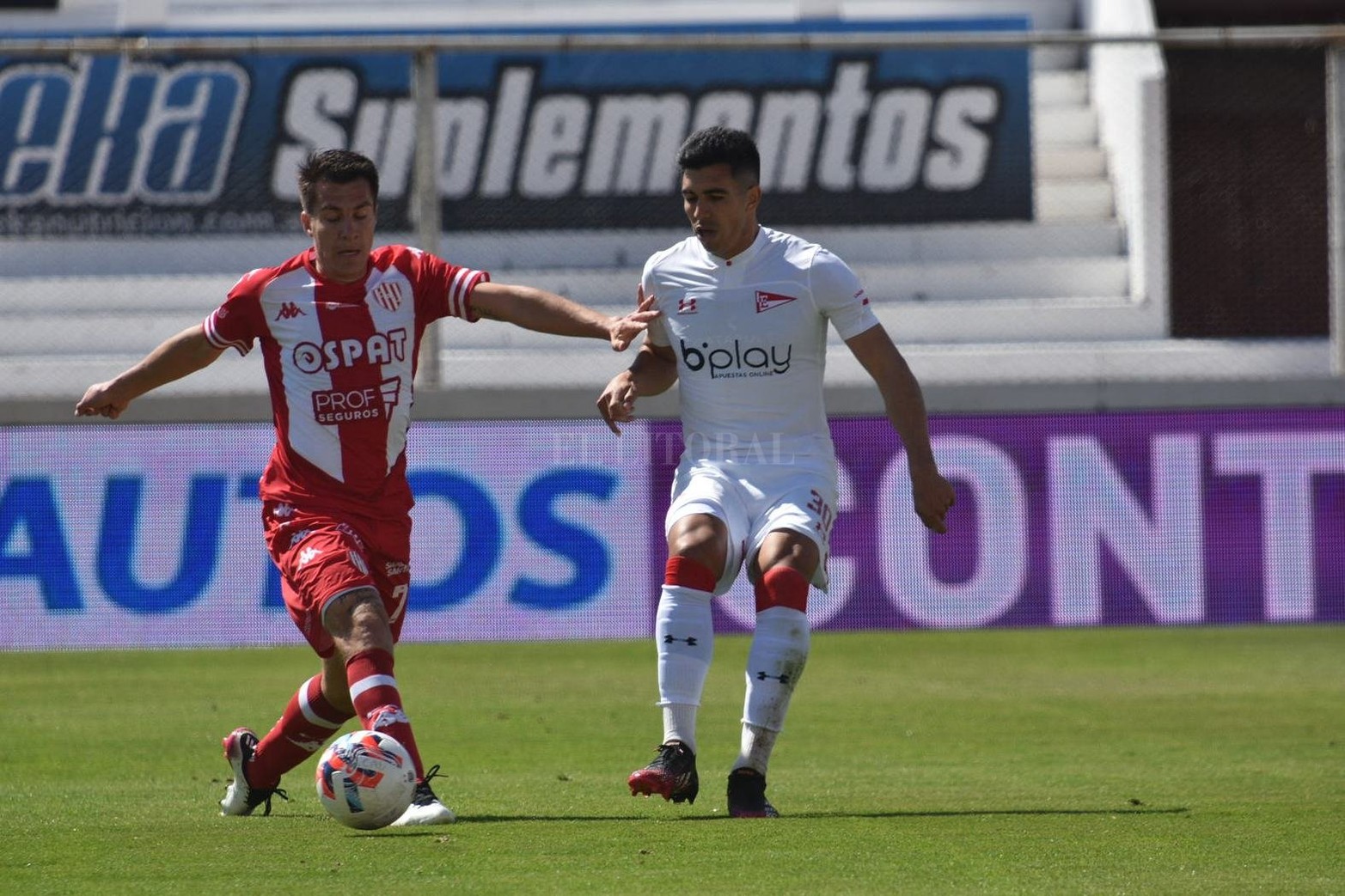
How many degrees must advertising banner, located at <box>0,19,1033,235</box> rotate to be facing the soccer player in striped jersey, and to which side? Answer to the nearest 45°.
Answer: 0° — it already faces them

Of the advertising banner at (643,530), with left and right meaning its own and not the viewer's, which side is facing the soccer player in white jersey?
front

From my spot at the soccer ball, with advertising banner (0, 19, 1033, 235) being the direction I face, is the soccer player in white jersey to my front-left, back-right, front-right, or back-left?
front-right

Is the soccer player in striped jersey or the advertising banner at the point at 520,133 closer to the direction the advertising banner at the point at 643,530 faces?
the soccer player in striped jersey

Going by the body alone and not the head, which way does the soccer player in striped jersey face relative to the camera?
toward the camera

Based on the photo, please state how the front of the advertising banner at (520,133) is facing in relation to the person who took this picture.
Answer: facing the viewer

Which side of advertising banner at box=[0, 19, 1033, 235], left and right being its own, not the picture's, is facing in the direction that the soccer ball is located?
front

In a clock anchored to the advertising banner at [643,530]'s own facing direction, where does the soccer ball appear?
The soccer ball is roughly at 12 o'clock from the advertising banner.

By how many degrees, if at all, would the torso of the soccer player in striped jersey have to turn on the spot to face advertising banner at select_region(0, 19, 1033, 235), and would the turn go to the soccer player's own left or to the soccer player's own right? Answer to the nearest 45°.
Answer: approximately 180°

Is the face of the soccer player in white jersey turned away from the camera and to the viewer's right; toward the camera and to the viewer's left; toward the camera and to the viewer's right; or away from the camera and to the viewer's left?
toward the camera and to the viewer's left

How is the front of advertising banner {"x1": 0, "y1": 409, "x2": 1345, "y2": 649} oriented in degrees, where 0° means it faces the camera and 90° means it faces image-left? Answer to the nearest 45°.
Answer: approximately 0°

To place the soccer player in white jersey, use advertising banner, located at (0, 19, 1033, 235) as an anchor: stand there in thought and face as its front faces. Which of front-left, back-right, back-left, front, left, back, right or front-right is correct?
front
